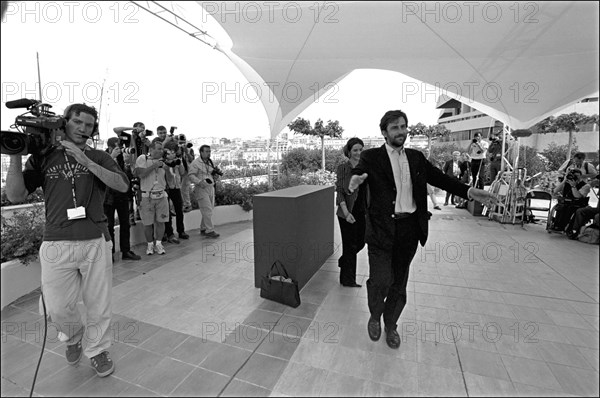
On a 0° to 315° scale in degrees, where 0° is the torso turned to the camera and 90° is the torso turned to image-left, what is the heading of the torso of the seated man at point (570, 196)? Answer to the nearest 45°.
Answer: approximately 45°

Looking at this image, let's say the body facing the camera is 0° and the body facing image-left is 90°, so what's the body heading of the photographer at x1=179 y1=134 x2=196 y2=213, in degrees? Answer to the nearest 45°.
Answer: approximately 315°

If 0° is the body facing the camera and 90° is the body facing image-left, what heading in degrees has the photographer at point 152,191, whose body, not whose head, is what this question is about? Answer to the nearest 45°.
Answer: approximately 315°

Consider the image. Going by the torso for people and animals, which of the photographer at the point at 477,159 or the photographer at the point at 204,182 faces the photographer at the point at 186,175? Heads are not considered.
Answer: the photographer at the point at 477,159

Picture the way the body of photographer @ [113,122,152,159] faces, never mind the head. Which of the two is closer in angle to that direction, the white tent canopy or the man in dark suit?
the man in dark suit

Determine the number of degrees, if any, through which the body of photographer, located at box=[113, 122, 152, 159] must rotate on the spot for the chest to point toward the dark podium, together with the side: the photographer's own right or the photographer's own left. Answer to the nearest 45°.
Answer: approximately 45° to the photographer's own left

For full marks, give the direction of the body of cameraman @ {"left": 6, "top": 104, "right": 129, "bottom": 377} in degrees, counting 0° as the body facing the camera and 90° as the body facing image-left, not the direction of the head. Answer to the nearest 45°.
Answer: approximately 0°
